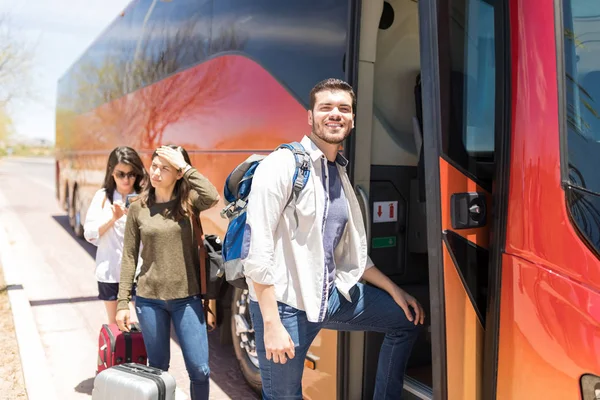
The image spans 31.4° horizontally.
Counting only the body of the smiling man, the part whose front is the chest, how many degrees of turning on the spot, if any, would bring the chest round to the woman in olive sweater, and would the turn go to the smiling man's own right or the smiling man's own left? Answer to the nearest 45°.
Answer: approximately 180°

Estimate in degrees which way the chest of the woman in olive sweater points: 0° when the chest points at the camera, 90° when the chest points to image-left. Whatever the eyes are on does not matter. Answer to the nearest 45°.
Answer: approximately 0°

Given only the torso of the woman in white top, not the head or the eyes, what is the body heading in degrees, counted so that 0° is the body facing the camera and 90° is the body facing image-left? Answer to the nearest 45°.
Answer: approximately 315°

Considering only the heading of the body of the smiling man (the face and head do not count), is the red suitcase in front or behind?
behind

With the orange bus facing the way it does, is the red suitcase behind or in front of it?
behind

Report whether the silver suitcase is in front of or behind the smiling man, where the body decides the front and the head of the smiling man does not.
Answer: behind
